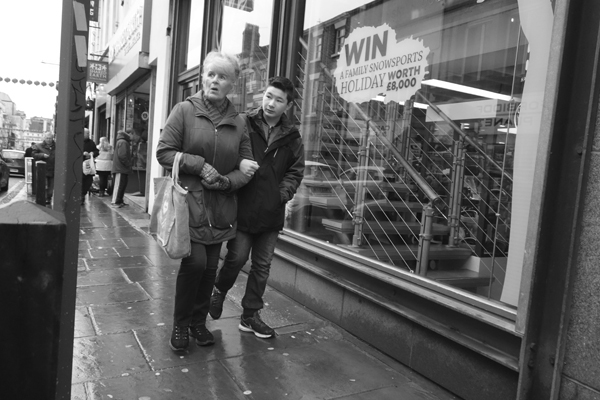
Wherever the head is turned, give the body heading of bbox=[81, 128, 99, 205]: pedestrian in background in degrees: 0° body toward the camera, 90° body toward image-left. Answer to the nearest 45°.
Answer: approximately 0°

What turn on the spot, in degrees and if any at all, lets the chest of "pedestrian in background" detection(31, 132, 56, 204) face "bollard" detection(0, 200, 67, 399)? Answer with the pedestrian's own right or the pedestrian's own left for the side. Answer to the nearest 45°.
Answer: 0° — they already face it

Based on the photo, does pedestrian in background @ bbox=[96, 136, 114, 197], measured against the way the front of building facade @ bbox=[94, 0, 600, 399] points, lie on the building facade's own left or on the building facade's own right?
on the building facade's own right

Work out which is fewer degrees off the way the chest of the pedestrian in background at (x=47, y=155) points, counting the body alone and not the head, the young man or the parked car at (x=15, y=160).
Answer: the young man

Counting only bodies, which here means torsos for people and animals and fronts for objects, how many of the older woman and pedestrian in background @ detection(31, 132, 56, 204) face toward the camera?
2

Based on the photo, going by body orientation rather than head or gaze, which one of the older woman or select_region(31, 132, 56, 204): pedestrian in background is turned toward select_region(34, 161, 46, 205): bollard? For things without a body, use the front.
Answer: the pedestrian in background

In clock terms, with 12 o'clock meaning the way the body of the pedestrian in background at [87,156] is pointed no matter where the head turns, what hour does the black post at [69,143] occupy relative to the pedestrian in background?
The black post is roughly at 12 o'clock from the pedestrian in background.

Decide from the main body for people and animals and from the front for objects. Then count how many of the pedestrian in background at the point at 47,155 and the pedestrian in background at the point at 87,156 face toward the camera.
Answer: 2

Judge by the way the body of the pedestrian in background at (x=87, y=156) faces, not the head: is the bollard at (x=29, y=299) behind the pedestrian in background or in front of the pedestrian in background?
in front

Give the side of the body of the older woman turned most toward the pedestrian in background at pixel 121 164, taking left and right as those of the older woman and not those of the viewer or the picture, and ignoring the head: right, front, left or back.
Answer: back
